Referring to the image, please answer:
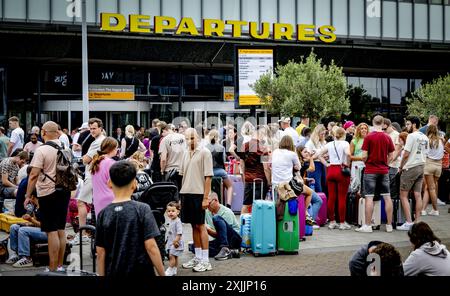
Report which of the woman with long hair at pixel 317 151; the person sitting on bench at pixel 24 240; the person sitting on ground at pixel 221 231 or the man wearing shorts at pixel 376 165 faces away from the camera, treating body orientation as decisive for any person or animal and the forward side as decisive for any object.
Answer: the man wearing shorts

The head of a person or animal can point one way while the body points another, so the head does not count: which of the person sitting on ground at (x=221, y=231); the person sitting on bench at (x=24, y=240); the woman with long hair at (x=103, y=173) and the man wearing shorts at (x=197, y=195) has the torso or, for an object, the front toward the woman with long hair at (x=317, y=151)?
the woman with long hair at (x=103, y=173)

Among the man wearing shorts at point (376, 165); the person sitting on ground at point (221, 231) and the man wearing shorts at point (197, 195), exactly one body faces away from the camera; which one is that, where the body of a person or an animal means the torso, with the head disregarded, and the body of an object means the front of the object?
the man wearing shorts at point (376, 165)

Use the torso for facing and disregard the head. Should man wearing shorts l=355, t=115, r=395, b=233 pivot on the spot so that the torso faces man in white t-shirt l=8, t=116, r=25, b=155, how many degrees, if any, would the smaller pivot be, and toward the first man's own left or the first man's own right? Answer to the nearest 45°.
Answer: approximately 90° to the first man's own left

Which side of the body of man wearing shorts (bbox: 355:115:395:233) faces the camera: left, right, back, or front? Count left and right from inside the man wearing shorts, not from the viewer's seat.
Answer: back

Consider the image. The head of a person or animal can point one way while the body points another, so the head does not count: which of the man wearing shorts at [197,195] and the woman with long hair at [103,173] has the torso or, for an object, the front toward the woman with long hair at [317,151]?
the woman with long hair at [103,173]

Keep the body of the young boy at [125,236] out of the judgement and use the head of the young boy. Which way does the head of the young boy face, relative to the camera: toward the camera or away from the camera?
away from the camera

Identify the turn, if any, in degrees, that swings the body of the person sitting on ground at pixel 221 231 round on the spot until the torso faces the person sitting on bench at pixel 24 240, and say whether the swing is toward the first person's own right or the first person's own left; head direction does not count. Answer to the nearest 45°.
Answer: approximately 45° to the first person's own right
